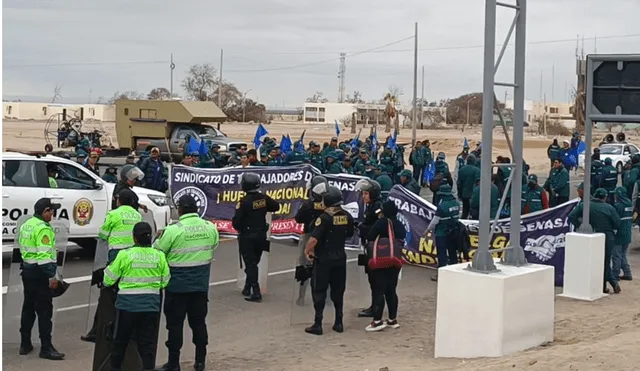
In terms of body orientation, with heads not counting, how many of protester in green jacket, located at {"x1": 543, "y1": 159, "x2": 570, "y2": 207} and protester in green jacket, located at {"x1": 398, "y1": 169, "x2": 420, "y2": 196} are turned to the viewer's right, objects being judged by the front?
0

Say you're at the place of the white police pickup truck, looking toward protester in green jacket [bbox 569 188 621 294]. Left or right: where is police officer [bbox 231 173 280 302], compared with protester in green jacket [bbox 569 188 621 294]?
right

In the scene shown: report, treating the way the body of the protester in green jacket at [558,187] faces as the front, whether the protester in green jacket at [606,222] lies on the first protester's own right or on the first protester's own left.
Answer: on the first protester's own left

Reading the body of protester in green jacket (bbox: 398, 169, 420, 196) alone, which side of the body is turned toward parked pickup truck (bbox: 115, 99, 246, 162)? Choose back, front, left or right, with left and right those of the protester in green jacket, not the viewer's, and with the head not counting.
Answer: right

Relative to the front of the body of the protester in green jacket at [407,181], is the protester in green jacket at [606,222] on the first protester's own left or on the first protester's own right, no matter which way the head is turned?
on the first protester's own left

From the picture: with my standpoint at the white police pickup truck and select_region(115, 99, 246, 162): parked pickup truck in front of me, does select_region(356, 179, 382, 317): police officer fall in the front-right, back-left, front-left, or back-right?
back-right

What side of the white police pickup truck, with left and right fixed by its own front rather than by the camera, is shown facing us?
right

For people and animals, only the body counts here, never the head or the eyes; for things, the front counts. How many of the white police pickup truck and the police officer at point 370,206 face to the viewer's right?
1

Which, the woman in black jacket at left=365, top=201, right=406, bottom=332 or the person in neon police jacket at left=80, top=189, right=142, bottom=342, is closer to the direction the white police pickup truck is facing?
the woman in black jacket

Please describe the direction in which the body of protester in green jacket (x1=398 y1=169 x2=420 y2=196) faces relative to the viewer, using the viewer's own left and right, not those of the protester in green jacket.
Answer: facing the viewer and to the left of the viewer
